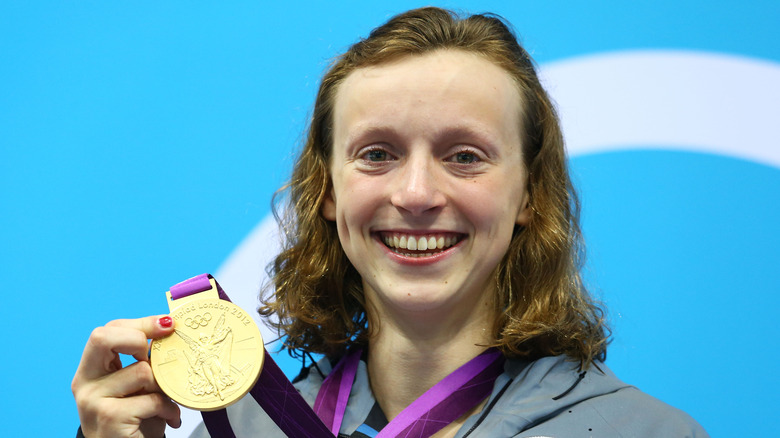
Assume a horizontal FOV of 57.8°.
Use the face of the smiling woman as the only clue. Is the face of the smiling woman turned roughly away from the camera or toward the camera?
toward the camera

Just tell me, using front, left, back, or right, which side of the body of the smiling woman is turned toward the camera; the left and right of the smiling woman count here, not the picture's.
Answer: front
